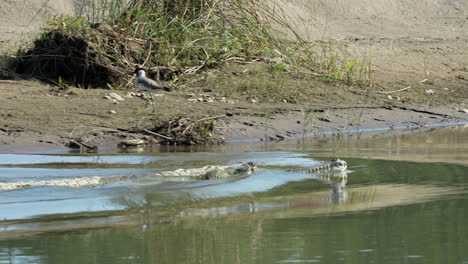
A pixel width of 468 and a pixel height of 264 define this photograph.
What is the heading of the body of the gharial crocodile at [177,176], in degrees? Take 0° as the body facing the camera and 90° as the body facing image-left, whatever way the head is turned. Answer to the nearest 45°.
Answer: approximately 270°

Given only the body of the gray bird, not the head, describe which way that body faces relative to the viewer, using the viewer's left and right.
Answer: facing to the left of the viewer

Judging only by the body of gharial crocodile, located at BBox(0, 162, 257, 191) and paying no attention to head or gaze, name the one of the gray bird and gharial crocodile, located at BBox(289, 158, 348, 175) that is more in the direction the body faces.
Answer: the gharial crocodile

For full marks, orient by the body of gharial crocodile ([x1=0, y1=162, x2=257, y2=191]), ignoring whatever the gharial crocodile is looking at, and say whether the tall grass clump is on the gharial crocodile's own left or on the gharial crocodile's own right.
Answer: on the gharial crocodile's own left

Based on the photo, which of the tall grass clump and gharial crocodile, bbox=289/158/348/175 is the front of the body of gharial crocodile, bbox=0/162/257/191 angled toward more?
the gharial crocodile

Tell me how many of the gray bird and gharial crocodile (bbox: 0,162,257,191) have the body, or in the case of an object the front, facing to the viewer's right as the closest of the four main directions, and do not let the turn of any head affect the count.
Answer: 1

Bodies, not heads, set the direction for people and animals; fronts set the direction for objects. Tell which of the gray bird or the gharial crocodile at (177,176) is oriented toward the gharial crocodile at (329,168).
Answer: the gharial crocodile at (177,176)

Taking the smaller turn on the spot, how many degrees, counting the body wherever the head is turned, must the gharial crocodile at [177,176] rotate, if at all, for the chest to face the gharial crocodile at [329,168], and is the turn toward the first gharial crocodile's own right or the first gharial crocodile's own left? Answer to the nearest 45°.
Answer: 0° — it already faces it

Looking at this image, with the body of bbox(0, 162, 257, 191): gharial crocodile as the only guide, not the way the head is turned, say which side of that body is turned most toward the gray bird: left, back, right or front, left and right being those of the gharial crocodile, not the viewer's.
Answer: left
